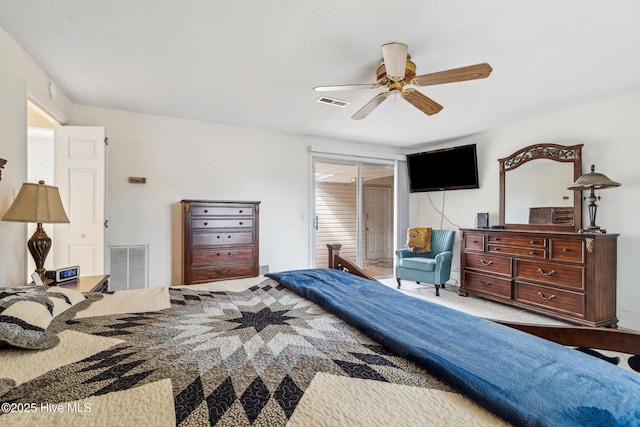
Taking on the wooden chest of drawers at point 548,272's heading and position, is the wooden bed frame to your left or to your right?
on your left

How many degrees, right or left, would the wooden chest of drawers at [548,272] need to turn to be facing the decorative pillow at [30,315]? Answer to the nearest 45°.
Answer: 0° — it already faces it

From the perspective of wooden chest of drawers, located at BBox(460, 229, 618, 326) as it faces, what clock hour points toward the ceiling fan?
The ceiling fan is roughly at 11 o'clock from the wooden chest of drawers.

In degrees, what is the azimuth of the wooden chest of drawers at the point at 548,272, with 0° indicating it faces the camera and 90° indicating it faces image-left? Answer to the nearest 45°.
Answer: approximately 45°

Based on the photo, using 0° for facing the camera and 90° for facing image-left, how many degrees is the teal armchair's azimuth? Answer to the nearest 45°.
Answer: approximately 45°

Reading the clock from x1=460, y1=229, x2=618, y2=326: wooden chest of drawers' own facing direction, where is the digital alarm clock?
The digital alarm clock is roughly at 12 o'clock from the wooden chest of drawers.

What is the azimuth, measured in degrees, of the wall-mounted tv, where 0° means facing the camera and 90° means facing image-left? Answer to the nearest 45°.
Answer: approximately 45°
